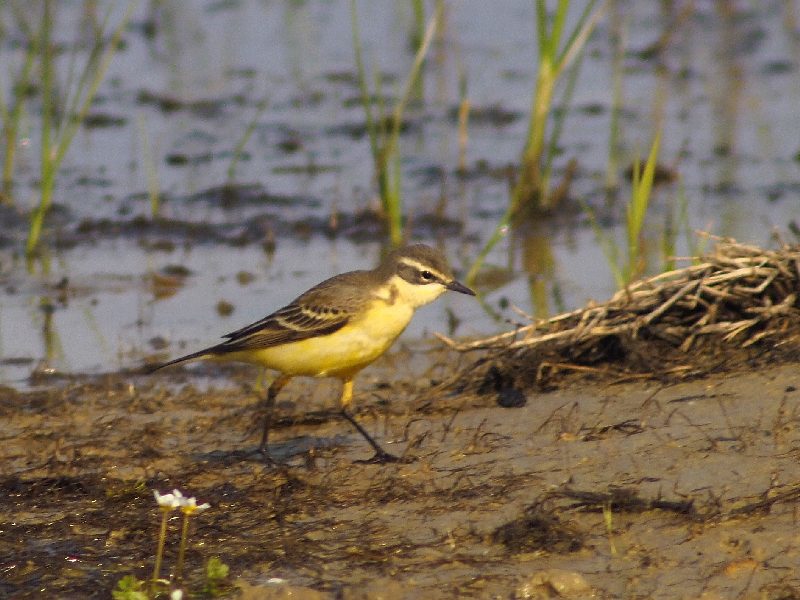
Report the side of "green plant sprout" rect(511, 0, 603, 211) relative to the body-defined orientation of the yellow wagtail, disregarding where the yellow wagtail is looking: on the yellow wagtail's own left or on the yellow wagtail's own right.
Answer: on the yellow wagtail's own left

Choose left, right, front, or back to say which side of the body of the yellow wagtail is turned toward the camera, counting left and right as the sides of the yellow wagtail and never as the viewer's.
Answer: right

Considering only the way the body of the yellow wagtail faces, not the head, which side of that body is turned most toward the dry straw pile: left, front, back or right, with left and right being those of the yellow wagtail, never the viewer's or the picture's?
front

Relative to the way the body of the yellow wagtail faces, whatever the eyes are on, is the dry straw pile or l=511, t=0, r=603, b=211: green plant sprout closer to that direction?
the dry straw pile
